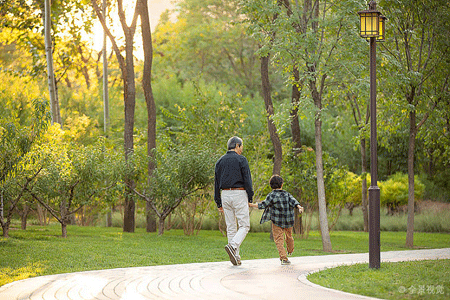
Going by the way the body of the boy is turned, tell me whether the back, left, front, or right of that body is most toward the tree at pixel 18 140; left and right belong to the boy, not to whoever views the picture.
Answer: left

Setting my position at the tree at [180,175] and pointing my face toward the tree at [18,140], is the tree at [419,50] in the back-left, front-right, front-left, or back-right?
back-left

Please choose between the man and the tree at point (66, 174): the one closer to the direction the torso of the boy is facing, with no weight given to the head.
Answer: the tree

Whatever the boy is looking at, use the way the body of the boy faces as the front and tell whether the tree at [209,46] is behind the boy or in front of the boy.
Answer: in front

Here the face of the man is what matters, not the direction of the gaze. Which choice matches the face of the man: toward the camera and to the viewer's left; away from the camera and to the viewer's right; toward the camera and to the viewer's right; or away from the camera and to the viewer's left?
away from the camera and to the viewer's right

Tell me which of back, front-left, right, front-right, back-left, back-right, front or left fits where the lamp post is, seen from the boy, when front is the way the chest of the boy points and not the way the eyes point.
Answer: back-right

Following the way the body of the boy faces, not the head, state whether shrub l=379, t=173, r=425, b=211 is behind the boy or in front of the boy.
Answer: in front

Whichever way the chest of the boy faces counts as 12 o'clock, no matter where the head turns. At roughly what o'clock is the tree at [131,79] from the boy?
The tree is roughly at 11 o'clock from the boy.

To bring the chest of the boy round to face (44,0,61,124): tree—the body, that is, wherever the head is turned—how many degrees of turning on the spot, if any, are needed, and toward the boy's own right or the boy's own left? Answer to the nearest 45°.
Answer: approximately 45° to the boy's own left

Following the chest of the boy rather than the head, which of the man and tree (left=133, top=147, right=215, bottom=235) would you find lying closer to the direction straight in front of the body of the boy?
the tree

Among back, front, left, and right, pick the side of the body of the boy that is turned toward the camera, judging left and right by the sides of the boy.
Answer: back
